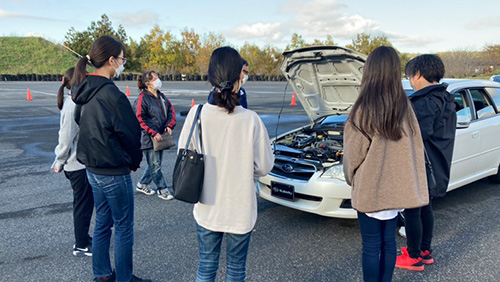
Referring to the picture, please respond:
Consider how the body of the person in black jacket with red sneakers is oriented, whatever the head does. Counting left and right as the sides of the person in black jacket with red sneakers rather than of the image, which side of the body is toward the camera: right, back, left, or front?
left

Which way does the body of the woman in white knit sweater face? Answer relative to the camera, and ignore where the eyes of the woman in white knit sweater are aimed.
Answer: away from the camera

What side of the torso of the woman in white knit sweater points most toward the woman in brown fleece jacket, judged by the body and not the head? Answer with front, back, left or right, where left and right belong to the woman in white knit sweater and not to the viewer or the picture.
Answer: right

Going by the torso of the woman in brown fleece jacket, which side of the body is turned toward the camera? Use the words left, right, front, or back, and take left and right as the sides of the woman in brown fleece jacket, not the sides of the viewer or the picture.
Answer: back

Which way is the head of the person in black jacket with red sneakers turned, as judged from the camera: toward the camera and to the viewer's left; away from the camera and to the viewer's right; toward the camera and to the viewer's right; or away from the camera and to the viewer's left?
away from the camera and to the viewer's left

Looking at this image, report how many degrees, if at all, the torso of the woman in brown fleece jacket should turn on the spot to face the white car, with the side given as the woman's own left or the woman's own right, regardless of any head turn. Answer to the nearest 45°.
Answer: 0° — they already face it

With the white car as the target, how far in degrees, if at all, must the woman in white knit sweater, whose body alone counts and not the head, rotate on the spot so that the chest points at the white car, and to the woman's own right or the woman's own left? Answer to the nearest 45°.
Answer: approximately 45° to the woman's own right

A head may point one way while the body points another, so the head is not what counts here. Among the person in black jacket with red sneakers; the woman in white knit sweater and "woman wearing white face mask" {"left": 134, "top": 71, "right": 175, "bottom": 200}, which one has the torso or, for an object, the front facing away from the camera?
the woman in white knit sweater

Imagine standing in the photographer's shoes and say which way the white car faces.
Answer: facing the viewer and to the left of the viewer

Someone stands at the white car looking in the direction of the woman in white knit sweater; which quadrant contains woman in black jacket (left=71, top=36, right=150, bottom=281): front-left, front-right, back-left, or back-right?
front-right

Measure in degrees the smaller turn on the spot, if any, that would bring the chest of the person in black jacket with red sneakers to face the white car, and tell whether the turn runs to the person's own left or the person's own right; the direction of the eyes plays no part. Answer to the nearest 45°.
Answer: approximately 45° to the person's own right

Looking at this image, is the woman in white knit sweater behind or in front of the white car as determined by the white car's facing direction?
in front

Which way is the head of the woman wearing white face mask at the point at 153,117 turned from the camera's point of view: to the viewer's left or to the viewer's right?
to the viewer's right
